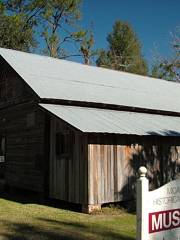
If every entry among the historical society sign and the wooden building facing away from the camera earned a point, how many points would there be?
0

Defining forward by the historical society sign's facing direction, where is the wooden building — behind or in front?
behind
